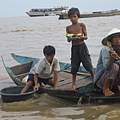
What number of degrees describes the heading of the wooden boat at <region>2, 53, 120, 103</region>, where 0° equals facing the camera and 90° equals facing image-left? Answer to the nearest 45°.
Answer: approximately 90°
